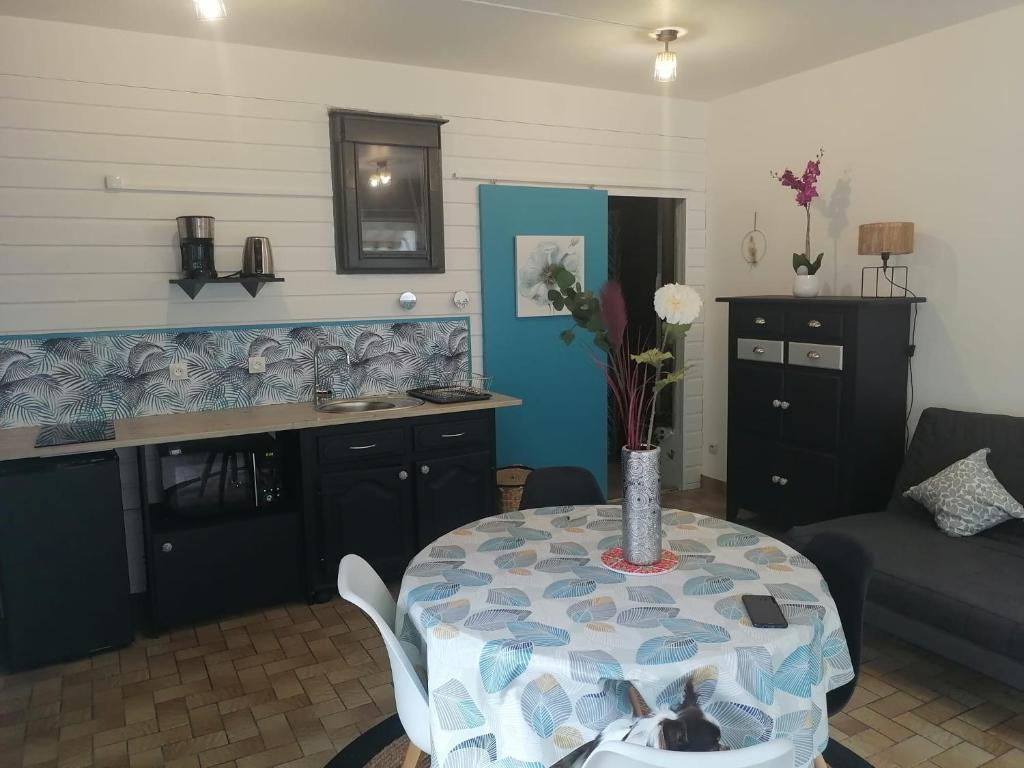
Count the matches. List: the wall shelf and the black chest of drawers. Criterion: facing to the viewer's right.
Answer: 0

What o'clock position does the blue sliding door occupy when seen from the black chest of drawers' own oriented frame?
The blue sliding door is roughly at 2 o'clock from the black chest of drawers.

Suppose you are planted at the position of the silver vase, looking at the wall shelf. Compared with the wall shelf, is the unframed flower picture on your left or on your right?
right

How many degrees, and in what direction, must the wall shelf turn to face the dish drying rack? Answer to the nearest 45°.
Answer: approximately 90° to its left

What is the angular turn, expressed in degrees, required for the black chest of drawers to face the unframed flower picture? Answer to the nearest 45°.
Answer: approximately 45° to its right

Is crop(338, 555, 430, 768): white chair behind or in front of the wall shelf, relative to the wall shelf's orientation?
in front

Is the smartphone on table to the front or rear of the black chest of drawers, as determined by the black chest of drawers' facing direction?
to the front
